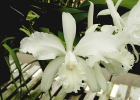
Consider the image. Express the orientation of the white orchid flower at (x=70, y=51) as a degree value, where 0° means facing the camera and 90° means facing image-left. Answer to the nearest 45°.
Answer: approximately 0°
